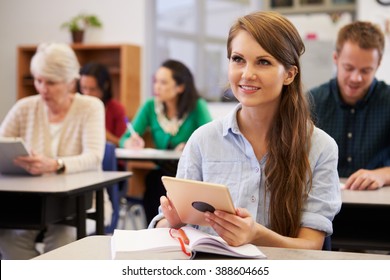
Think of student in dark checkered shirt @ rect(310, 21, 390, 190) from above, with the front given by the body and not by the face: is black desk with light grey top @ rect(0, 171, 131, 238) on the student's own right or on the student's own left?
on the student's own right

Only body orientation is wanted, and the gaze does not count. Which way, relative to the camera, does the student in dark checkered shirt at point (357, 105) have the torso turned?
toward the camera

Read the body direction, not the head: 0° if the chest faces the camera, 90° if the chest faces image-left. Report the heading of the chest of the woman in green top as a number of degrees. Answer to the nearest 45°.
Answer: approximately 45°

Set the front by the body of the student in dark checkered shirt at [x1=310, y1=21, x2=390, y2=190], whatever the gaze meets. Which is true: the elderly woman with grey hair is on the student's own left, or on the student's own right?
on the student's own right

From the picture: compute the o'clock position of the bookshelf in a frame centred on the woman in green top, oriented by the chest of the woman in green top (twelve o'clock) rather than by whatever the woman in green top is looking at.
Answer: The bookshelf is roughly at 4 o'clock from the woman in green top.

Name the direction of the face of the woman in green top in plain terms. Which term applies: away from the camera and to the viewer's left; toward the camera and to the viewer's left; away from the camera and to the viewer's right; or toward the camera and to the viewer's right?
toward the camera and to the viewer's left

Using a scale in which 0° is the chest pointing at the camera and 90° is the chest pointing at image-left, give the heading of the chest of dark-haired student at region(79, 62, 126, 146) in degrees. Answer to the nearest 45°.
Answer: approximately 45°
